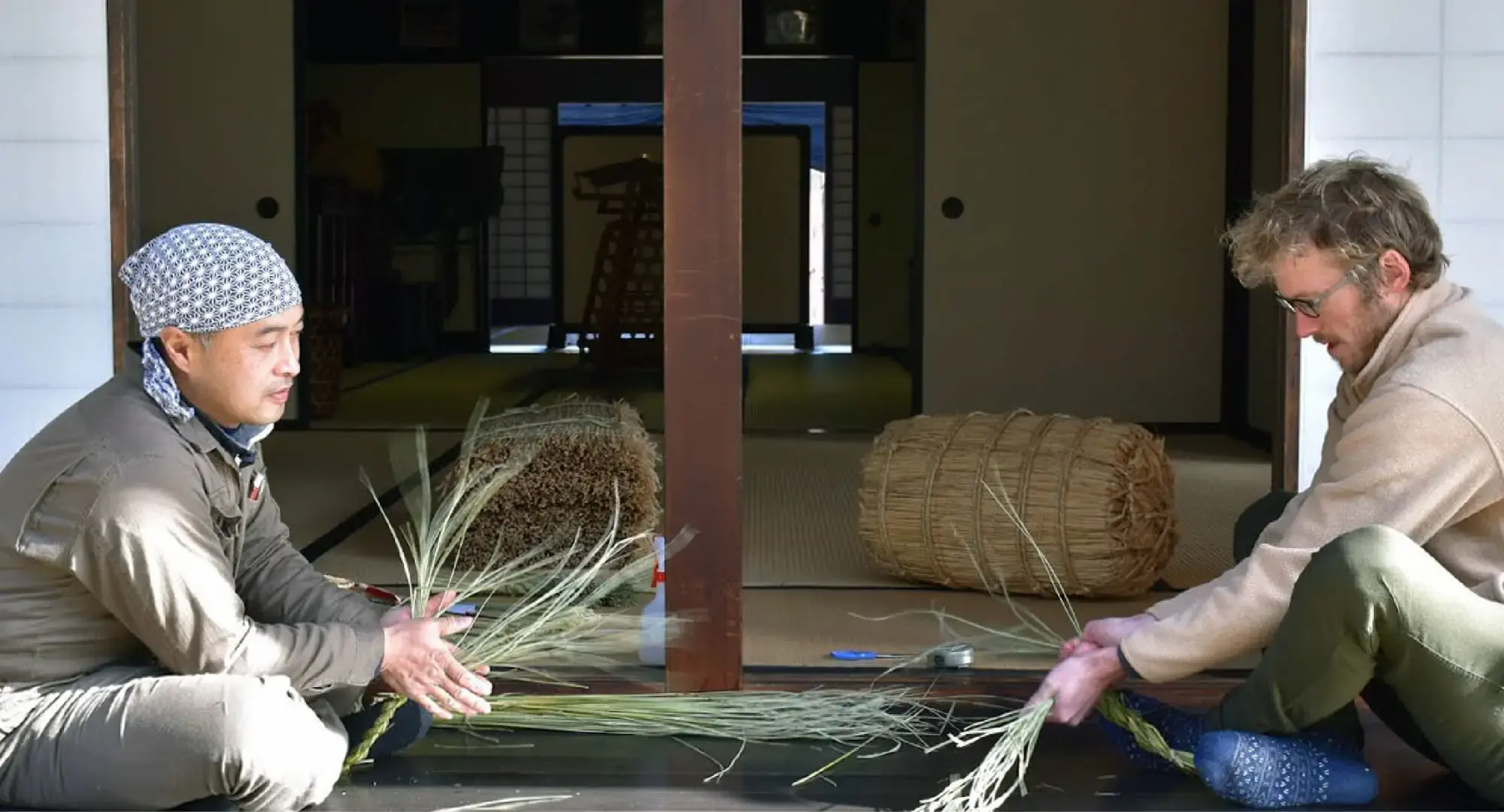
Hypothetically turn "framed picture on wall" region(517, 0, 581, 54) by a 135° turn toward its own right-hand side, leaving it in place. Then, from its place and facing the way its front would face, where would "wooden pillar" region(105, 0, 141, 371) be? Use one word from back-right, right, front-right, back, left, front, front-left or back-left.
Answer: back-left

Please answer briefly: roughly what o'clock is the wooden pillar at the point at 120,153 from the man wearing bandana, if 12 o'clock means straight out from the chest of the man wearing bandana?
The wooden pillar is roughly at 9 o'clock from the man wearing bandana.

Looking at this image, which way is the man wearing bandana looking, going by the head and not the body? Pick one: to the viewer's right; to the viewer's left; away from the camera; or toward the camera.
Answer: to the viewer's right

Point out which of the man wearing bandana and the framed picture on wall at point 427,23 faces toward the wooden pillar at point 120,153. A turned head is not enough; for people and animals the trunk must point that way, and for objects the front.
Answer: the framed picture on wall

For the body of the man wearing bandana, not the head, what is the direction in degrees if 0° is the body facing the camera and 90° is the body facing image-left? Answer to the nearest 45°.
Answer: approximately 270°

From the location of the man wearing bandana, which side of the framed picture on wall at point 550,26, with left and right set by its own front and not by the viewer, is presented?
front

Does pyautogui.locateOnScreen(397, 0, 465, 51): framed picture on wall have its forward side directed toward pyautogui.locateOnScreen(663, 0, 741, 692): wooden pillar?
yes

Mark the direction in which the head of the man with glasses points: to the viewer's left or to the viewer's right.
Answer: to the viewer's left

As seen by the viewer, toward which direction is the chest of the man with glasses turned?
to the viewer's left

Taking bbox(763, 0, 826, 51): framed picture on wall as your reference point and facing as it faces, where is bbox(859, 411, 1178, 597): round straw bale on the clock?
The round straw bale is roughly at 12 o'clock from the framed picture on wall.

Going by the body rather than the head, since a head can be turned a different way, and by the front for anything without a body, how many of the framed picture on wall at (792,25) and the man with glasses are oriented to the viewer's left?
1

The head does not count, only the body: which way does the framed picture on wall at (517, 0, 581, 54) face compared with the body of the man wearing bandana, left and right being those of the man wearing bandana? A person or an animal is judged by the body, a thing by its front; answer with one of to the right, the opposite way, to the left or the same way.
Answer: to the right

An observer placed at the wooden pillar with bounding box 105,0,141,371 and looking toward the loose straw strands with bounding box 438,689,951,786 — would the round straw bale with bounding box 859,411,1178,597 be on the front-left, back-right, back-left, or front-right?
front-left

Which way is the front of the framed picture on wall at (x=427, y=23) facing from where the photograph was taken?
facing the viewer

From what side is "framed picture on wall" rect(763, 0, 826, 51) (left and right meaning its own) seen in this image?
front
